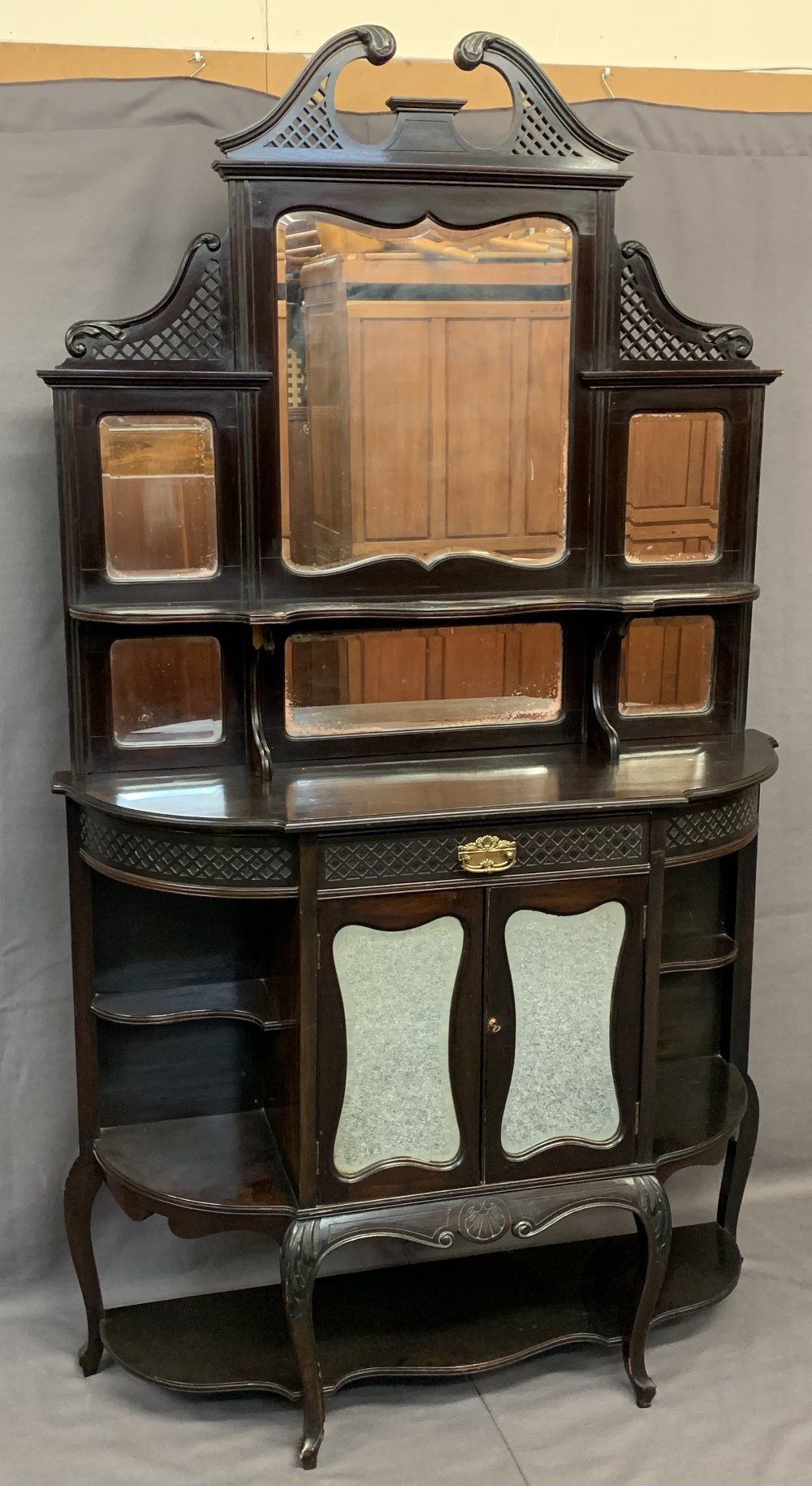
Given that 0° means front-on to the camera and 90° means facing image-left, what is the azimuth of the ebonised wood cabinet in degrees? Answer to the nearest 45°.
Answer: approximately 315°
